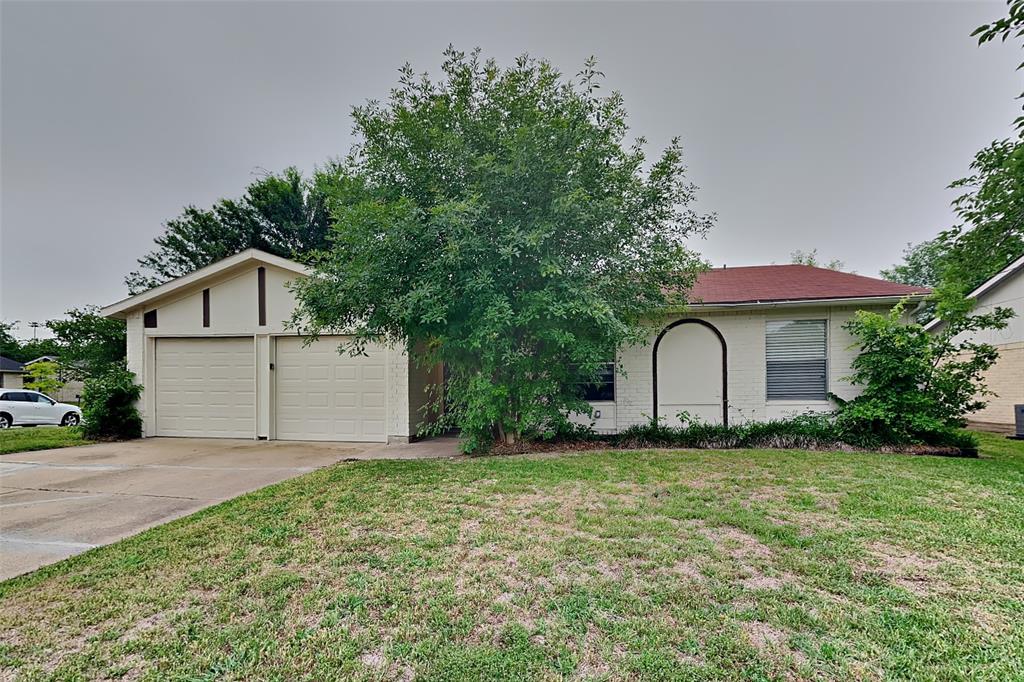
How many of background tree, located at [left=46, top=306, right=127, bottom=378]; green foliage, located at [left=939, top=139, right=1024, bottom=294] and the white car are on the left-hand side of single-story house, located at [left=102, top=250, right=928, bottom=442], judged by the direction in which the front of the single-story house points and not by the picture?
1

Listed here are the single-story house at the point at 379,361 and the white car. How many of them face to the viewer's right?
1

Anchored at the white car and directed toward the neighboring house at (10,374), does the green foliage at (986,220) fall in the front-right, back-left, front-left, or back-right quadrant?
back-right

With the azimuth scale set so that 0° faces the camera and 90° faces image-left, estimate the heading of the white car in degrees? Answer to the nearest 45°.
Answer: approximately 270°

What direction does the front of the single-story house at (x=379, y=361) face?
toward the camera

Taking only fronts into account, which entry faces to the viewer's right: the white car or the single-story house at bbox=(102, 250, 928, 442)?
the white car

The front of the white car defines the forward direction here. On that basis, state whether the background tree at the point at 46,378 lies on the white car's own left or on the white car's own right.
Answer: on the white car's own left

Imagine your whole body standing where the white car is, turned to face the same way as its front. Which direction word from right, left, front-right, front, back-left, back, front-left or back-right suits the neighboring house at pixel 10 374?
left
